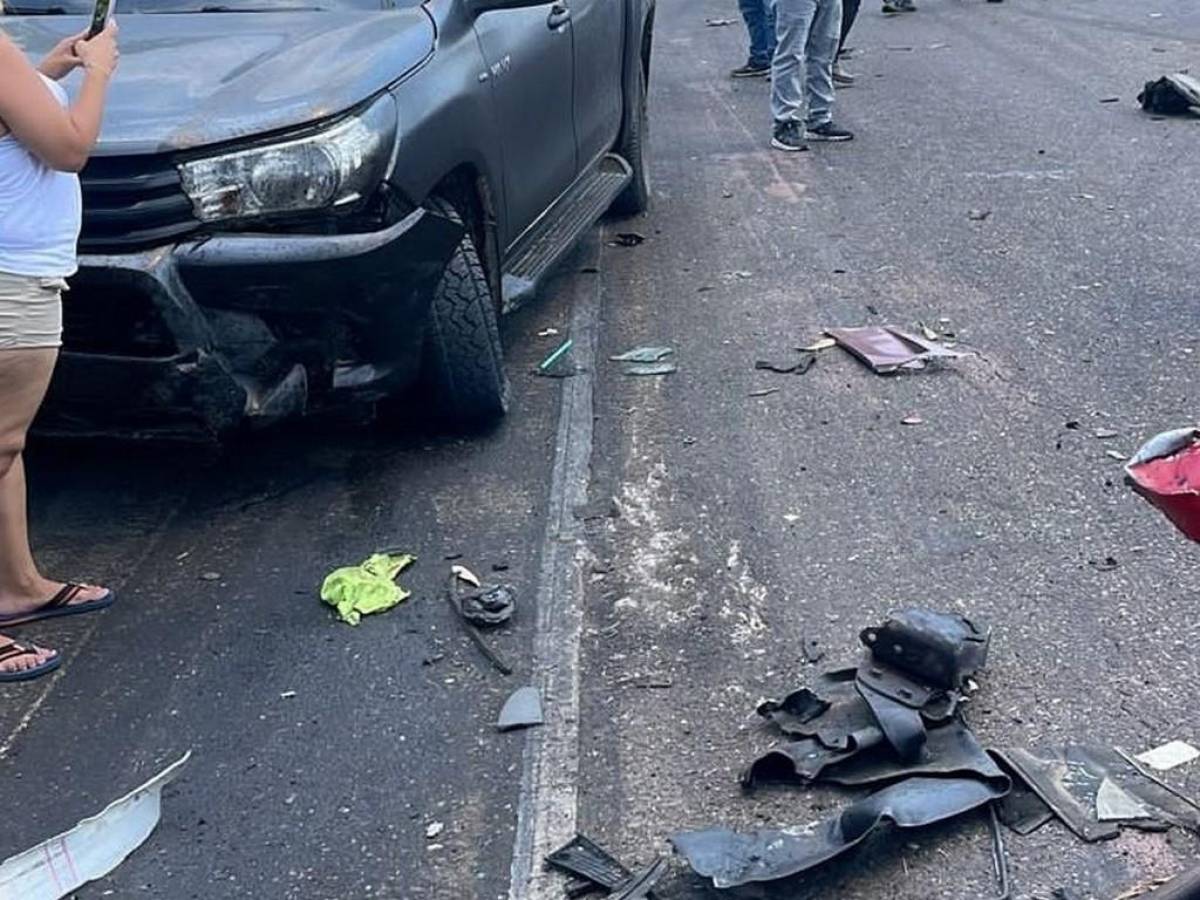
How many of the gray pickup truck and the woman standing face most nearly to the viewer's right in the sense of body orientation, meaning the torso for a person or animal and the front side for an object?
1

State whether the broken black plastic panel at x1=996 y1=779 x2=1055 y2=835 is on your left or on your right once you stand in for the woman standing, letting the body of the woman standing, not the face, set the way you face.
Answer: on your right

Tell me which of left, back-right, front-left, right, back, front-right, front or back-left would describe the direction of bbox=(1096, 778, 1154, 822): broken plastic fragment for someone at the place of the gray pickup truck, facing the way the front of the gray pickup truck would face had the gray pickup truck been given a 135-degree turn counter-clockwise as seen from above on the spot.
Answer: front-right

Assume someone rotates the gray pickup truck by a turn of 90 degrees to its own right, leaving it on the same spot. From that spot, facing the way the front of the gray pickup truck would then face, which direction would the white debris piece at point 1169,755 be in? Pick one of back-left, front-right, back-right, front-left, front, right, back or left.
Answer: back

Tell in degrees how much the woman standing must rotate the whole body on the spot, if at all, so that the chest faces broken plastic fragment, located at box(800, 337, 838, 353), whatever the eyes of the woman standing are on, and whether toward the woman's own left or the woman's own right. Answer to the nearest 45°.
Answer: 0° — they already face it

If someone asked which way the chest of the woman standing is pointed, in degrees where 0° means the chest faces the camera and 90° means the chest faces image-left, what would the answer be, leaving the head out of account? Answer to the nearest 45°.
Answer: approximately 270°

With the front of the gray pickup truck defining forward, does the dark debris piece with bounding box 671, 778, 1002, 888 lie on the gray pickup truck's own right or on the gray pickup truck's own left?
on the gray pickup truck's own left

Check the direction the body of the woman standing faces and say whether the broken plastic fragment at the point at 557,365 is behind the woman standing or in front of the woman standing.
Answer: in front

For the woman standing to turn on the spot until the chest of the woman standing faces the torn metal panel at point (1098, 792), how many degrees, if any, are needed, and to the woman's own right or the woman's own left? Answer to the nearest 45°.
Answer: approximately 45° to the woman's own right

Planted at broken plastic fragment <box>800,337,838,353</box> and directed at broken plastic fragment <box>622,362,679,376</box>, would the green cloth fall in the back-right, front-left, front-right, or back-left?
front-left

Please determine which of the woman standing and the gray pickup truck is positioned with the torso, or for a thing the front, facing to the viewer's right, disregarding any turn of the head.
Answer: the woman standing

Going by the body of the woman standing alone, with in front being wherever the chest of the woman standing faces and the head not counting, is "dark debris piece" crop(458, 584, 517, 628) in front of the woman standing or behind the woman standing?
in front
